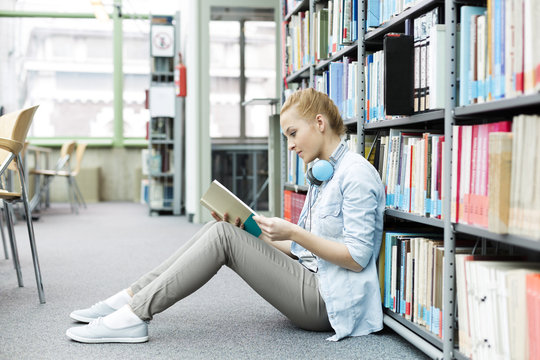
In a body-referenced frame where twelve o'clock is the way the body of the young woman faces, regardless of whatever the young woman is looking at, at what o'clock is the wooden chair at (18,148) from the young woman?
The wooden chair is roughly at 1 o'clock from the young woman.

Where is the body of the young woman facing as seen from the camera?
to the viewer's left

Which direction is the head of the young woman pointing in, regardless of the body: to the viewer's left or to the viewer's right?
to the viewer's left

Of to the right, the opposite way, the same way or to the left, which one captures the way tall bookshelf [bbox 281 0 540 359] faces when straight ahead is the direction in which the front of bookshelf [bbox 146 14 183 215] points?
to the right

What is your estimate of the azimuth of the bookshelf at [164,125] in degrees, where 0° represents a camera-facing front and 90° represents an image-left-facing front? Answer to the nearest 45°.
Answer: approximately 0°

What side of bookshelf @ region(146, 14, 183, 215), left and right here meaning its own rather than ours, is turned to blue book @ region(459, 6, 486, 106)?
front

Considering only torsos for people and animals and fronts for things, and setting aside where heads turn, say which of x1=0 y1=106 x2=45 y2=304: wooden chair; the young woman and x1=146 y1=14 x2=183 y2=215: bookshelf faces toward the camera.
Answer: the bookshelf

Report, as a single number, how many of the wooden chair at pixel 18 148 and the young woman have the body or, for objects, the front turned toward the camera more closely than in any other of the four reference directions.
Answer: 0

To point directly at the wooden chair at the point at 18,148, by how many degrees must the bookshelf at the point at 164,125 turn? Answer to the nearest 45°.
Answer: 0° — it already faces it

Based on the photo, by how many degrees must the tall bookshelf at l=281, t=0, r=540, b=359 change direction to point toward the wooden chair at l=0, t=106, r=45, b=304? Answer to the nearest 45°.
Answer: approximately 45° to its right
